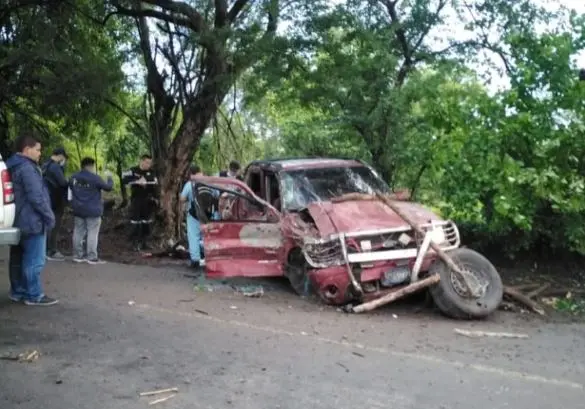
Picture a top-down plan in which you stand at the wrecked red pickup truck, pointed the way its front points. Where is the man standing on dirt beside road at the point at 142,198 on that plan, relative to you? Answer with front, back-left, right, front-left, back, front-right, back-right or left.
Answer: back

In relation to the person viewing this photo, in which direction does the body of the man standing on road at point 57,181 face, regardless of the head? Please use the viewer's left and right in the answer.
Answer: facing to the right of the viewer

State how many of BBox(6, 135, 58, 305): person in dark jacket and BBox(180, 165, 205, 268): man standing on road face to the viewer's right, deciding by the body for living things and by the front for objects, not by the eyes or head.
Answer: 2

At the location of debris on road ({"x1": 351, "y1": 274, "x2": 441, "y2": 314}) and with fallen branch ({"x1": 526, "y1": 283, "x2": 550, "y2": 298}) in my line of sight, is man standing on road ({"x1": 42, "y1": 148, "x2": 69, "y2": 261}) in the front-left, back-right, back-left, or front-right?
back-left

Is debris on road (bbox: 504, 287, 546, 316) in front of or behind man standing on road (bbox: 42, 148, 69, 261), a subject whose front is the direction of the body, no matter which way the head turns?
in front

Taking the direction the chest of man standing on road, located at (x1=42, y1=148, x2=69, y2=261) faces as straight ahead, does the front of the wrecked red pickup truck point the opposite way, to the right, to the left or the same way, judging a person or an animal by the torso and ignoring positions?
to the right

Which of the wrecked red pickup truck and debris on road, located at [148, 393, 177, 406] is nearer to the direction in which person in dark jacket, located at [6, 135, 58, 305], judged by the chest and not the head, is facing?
the wrecked red pickup truck

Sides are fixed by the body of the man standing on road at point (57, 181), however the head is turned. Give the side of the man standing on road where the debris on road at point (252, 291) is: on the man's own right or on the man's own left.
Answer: on the man's own right

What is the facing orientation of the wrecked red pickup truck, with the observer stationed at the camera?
facing the viewer and to the right of the viewer

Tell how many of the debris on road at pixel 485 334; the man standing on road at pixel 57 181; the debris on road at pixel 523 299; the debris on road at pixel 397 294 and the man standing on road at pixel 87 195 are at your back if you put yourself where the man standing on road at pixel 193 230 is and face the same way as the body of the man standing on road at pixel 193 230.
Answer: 2

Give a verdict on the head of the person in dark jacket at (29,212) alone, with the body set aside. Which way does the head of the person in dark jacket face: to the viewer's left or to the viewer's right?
to the viewer's right

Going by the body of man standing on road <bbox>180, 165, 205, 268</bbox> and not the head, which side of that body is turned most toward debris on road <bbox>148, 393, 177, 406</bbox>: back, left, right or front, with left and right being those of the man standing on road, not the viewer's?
right

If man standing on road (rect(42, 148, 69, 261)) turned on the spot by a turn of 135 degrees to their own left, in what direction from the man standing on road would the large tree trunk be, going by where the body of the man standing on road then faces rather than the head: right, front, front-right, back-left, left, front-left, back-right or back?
right

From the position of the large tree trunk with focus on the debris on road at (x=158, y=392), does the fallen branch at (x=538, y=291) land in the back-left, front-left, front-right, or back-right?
front-left

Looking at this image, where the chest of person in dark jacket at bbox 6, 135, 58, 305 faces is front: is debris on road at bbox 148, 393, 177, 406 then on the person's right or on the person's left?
on the person's right

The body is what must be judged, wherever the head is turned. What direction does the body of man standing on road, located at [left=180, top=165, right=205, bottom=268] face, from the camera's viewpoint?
to the viewer's right
